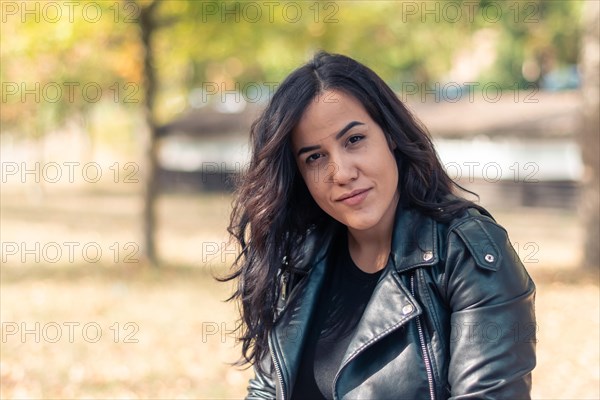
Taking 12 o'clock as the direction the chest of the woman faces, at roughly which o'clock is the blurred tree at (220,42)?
The blurred tree is roughly at 4 o'clock from the woman.

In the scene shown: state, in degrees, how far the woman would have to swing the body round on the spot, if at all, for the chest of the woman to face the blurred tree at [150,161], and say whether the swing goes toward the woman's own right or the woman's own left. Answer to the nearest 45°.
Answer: approximately 135° to the woman's own right

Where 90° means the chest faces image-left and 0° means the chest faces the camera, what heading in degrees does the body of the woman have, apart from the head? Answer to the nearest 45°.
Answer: approximately 45°
